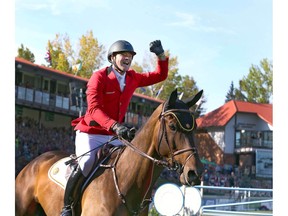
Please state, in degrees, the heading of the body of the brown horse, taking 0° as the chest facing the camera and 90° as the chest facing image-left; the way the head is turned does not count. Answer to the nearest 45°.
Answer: approximately 315°

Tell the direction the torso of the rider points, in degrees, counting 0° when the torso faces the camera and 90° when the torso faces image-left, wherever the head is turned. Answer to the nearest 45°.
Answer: approximately 315°

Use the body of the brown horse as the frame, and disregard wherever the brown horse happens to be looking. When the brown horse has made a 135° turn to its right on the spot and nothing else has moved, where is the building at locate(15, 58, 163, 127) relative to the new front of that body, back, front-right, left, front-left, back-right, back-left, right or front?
right
